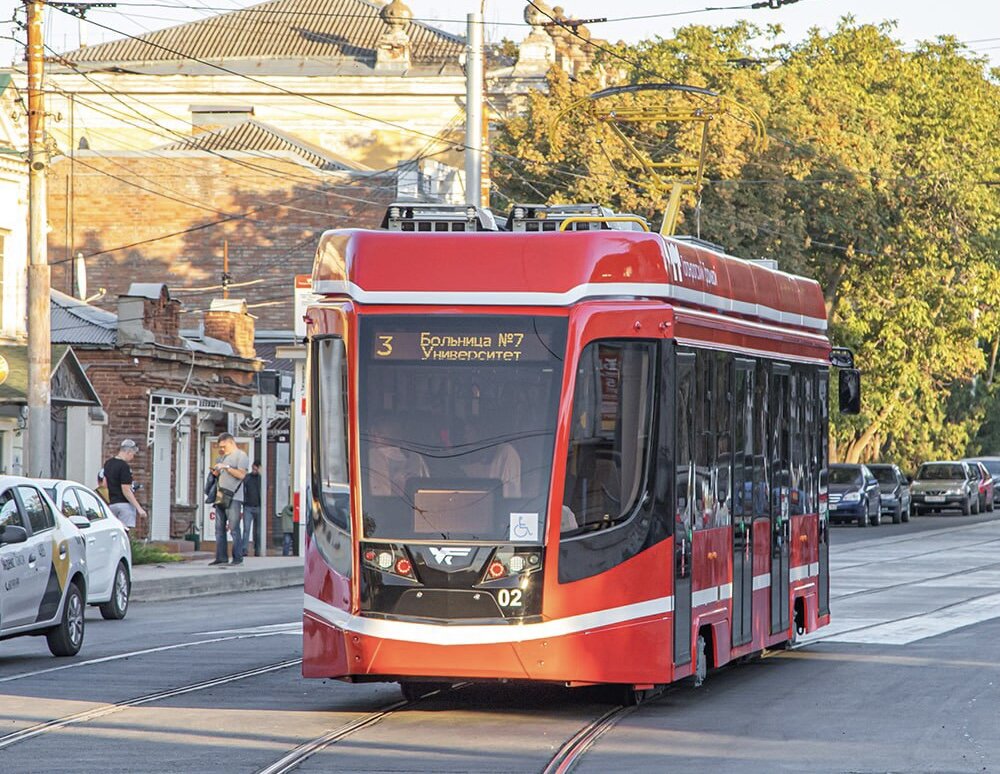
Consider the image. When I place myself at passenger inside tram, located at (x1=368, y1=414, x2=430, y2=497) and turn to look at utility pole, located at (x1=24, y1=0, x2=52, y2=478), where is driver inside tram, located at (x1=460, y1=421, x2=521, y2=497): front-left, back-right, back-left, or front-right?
back-right

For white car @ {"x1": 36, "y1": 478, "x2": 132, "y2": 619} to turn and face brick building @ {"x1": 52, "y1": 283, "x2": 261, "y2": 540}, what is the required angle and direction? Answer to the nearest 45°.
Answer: approximately 135° to its right

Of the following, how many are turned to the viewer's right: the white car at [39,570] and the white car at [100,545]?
0

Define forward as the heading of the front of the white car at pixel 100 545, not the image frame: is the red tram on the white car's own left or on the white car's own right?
on the white car's own left

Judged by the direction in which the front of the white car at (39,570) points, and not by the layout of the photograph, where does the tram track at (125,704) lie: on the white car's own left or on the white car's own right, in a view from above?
on the white car's own left

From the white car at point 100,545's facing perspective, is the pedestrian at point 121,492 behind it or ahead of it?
behind

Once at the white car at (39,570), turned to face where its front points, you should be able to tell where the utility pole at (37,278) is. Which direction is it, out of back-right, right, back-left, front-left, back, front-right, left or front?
back-right

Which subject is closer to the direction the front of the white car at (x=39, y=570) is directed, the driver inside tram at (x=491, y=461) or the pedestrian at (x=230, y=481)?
the driver inside tram

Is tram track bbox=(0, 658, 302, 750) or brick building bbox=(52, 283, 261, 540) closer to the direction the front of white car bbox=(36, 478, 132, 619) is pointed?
the tram track

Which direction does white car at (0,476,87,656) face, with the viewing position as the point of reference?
facing the viewer and to the left of the viewer

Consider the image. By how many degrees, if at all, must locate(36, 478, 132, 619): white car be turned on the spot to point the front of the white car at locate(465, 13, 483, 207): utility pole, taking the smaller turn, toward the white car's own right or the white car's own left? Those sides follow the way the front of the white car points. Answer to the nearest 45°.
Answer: approximately 180°

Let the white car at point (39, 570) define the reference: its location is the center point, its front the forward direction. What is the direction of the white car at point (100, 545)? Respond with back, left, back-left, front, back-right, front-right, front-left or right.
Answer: back-right

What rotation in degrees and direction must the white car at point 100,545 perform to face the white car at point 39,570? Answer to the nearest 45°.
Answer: approximately 45° to its left
